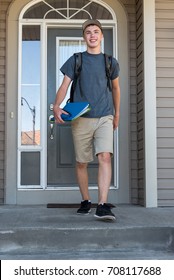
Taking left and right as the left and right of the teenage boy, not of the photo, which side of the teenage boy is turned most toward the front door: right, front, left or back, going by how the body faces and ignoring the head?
back

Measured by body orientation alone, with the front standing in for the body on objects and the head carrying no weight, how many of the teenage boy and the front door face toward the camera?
2

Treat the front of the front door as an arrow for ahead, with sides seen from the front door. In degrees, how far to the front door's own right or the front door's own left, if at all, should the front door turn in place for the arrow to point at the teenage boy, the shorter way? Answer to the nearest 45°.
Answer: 0° — it already faces them

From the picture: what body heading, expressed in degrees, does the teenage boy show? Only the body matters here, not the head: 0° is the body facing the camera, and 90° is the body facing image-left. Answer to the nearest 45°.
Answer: approximately 0°

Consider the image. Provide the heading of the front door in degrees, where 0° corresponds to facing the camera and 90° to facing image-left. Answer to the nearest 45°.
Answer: approximately 0°
